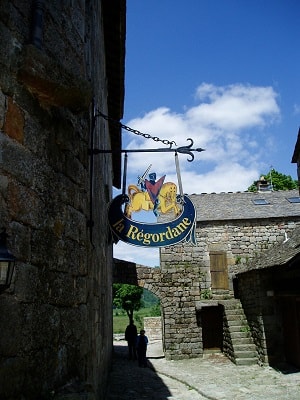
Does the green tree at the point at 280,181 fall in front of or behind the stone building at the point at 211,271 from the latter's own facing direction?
behind

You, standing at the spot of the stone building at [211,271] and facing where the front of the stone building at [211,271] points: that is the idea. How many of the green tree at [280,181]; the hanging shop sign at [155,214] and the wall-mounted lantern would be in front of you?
2

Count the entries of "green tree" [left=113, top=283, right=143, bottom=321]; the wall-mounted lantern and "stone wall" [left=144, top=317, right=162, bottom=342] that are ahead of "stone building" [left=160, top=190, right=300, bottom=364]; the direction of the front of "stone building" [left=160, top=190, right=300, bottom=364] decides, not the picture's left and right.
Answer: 1

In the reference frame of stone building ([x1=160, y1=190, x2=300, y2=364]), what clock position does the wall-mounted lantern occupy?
The wall-mounted lantern is roughly at 12 o'clock from the stone building.

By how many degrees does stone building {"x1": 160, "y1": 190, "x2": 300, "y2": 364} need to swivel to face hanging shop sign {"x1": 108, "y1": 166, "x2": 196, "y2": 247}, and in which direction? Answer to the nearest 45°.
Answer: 0° — it already faces it

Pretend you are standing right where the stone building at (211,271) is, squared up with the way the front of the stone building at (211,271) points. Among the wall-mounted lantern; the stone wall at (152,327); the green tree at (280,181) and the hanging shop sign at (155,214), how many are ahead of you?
2

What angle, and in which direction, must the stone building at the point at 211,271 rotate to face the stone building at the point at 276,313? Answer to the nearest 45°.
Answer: approximately 45° to its left

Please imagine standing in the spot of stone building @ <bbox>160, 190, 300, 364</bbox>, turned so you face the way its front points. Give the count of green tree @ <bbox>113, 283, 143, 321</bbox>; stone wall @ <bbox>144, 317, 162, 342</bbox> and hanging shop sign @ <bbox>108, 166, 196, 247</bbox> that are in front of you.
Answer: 1

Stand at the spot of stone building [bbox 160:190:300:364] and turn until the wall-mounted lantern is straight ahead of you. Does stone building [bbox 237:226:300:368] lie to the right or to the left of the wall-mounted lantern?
left

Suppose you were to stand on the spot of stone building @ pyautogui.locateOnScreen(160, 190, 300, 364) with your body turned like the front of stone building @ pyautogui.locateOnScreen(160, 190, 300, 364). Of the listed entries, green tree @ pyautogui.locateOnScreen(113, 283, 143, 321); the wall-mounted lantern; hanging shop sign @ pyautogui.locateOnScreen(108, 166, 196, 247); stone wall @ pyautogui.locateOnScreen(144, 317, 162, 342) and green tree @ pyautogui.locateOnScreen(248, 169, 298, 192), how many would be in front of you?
2

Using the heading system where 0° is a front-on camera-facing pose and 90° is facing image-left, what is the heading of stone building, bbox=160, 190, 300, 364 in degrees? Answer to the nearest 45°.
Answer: approximately 0°

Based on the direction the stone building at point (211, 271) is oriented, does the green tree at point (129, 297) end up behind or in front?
behind
